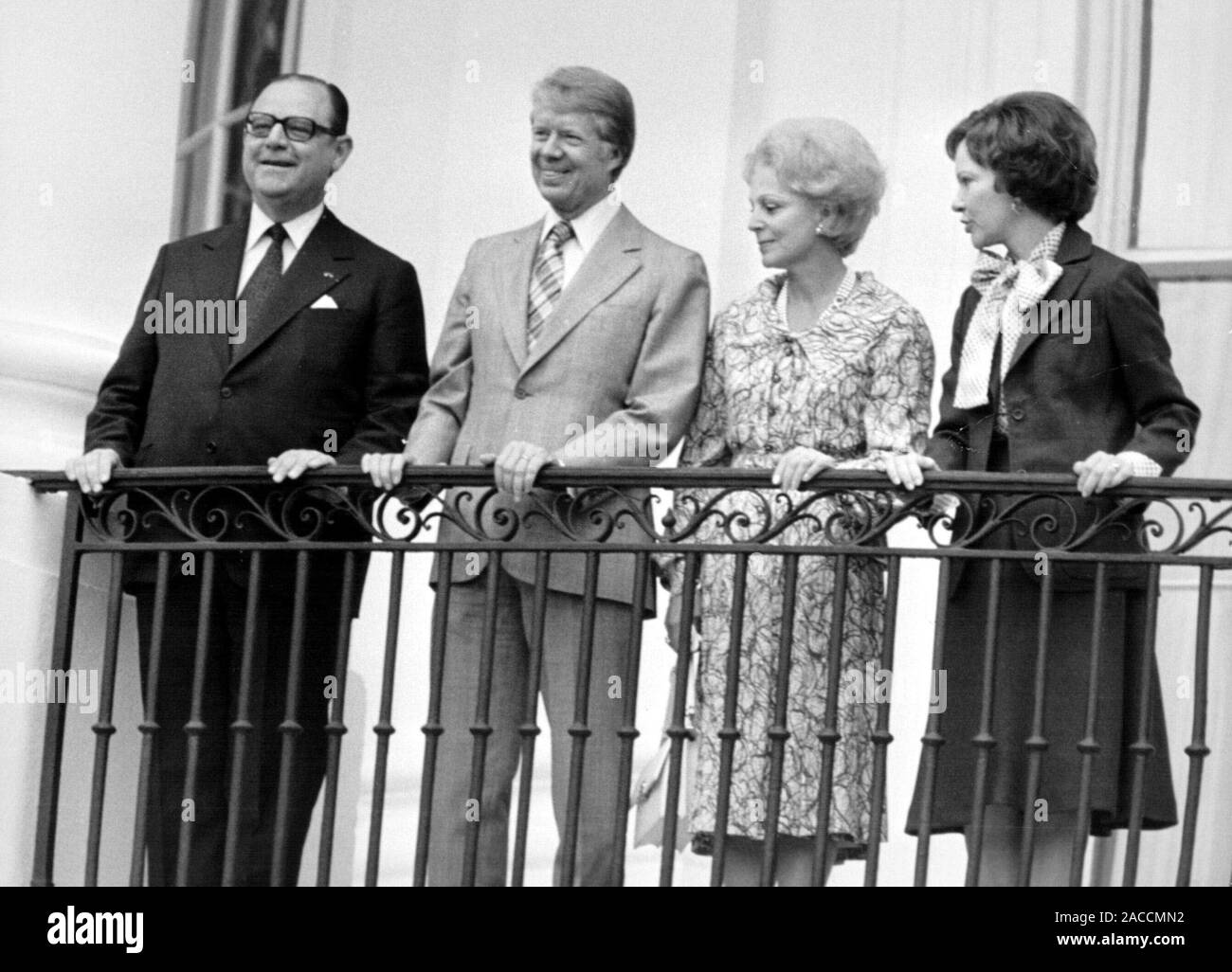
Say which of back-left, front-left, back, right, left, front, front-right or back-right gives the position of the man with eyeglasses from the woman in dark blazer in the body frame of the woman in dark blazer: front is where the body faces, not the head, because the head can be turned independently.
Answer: front-right

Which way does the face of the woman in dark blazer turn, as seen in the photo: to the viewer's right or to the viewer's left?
to the viewer's left

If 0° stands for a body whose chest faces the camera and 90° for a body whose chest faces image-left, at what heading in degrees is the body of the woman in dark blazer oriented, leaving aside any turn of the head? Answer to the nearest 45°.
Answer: approximately 45°
